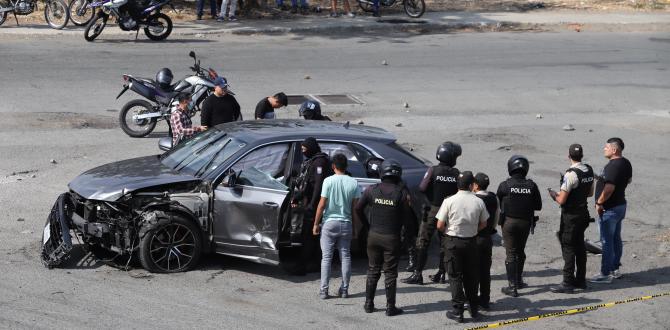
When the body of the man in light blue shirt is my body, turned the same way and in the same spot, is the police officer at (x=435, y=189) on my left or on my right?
on my right

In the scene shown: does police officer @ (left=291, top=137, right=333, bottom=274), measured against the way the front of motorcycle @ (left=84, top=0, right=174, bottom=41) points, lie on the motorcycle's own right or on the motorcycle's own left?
on the motorcycle's own left

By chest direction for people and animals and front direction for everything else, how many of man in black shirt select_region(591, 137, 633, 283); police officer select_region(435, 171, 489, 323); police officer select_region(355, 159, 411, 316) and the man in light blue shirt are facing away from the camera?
3

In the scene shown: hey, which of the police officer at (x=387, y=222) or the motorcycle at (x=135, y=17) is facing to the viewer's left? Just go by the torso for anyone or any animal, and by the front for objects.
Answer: the motorcycle

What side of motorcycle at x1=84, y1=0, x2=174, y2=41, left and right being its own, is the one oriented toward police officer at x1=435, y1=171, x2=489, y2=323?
left

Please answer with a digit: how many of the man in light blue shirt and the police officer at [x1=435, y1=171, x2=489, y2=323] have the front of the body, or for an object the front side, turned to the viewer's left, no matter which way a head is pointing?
0

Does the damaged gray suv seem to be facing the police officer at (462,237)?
no

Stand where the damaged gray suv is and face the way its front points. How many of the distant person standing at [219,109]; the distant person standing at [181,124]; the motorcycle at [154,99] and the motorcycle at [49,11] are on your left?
0

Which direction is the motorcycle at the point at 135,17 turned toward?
to the viewer's left

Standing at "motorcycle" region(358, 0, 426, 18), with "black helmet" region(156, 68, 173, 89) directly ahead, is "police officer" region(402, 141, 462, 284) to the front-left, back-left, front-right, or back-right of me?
front-left

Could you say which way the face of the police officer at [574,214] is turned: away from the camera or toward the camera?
away from the camera

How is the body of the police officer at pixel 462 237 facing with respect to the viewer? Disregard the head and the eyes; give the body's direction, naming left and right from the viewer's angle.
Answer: facing away from the viewer

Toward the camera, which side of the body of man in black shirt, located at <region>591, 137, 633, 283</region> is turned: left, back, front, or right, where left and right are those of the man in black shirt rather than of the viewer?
left

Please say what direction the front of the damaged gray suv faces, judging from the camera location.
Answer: facing the viewer and to the left of the viewer

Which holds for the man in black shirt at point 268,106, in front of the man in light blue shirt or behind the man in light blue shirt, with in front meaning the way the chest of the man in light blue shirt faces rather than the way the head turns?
in front
